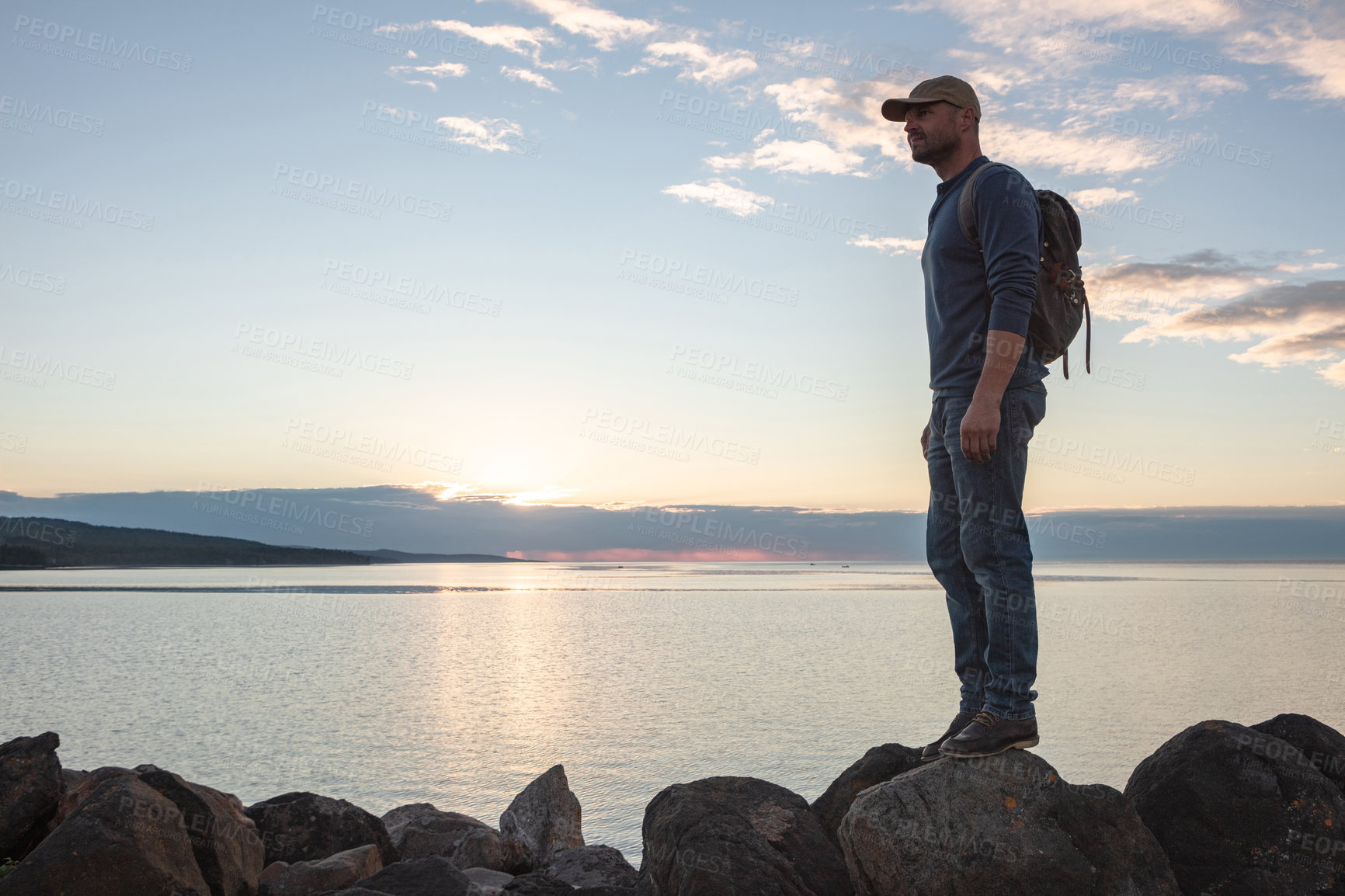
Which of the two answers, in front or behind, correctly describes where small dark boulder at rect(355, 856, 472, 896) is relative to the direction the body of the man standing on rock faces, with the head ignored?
in front

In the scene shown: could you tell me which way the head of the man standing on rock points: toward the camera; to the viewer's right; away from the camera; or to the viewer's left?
to the viewer's left

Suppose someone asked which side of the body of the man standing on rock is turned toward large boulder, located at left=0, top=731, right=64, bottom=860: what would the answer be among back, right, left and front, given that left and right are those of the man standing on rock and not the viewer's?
front

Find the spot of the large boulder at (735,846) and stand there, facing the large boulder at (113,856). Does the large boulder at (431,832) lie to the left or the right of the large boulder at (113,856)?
right

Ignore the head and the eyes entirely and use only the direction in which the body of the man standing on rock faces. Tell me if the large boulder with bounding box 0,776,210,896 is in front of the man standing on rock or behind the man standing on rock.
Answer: in front

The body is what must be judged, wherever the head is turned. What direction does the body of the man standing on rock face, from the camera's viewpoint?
to the viewer's left
